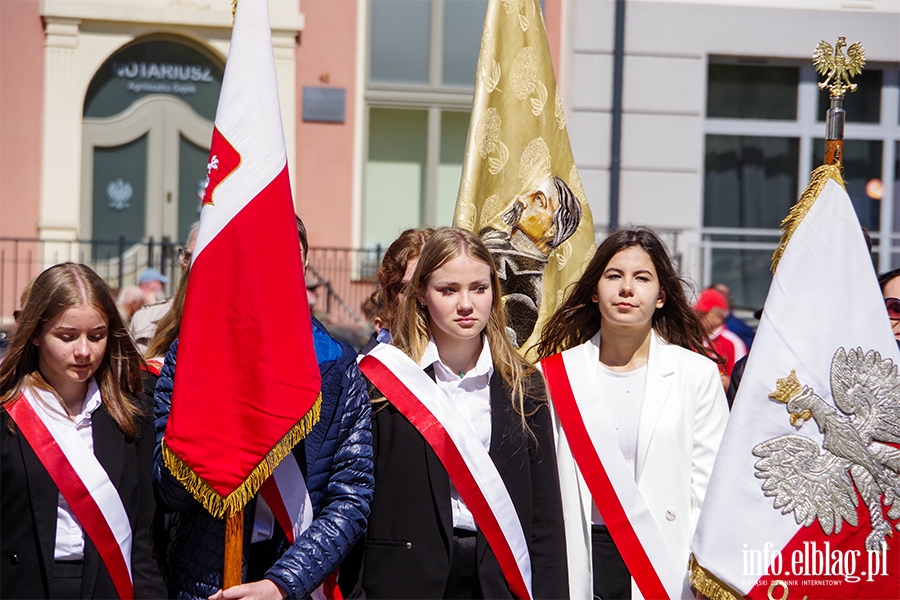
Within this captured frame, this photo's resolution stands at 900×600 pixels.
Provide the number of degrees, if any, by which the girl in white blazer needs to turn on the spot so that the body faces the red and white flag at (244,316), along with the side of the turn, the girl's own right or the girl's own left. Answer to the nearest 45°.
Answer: approximately 45° to the girl's own right

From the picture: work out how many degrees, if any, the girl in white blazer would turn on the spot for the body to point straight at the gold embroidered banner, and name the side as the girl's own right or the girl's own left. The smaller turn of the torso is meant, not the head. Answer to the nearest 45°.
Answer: approximately 135° to the girl's own right

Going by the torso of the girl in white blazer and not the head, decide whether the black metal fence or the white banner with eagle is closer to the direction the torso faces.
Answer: the white banner with eagle

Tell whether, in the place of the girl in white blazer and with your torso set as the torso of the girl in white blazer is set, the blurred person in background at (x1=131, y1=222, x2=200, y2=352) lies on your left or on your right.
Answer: on your right

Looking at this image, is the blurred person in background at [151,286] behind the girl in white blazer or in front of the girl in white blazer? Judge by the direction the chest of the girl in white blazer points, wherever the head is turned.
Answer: behind

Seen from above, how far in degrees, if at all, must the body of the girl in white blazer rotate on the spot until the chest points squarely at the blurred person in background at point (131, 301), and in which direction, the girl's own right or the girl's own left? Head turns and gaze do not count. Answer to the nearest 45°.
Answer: approximately 135° to the girl's own right

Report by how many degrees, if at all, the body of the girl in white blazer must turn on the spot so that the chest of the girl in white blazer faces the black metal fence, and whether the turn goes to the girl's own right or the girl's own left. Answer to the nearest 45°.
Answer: approximately 135° to the girl's own right

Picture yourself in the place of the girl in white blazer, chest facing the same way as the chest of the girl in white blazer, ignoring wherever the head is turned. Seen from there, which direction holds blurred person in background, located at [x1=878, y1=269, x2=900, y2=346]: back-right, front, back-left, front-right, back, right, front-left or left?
back-left

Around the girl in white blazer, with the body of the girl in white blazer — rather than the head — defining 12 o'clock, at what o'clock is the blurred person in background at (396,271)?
The blurred person in background is roughly at 4 o'clock from the girl in white blazer.

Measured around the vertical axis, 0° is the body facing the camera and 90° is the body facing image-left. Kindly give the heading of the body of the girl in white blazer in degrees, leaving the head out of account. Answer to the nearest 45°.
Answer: approximately 0°

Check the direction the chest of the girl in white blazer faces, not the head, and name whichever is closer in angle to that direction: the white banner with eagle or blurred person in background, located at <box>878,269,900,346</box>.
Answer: the white banner with eagle
